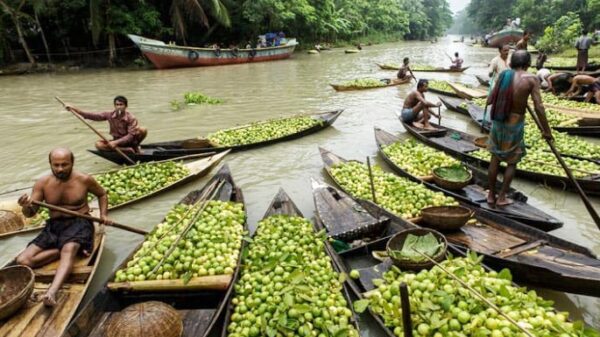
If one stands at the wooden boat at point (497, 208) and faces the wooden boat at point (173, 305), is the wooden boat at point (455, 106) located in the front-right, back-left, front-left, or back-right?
back-right

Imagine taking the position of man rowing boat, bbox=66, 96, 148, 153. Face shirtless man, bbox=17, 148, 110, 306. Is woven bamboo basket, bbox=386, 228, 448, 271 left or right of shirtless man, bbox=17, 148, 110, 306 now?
left

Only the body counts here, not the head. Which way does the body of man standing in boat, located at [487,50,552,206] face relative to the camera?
away from the camera

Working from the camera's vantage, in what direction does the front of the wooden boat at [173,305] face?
facing away from the viewer and to the right of the viewer

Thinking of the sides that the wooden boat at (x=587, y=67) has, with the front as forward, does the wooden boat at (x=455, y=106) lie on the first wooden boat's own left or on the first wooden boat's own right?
on the first wooden boat's own left

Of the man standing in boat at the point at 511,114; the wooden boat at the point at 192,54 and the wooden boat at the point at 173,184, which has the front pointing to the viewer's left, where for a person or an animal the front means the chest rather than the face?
the wooden boat at the point at 192,54

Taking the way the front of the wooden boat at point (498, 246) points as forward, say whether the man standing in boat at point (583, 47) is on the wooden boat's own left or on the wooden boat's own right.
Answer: on the wooden boat's own right

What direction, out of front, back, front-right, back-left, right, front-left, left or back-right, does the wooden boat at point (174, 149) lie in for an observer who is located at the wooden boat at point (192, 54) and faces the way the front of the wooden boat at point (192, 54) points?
left

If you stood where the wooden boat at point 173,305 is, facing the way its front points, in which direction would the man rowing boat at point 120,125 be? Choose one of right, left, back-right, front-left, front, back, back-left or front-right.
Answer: front-left

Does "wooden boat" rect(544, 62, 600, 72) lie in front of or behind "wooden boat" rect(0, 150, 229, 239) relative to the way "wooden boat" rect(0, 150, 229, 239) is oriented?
in front

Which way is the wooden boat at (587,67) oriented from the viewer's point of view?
to the viewer's left

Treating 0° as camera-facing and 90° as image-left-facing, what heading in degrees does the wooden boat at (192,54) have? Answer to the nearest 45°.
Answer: approximately 90°

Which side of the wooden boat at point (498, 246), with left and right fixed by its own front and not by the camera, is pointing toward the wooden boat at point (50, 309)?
left

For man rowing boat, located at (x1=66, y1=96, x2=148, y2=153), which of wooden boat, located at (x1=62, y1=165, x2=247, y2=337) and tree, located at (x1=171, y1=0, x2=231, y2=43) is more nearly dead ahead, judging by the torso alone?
the wooden boat

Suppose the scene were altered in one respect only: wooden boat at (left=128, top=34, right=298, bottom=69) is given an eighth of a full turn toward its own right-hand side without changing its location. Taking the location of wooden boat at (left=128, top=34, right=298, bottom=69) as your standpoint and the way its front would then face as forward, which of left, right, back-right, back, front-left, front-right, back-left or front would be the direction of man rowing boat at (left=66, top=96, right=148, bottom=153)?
back-left
